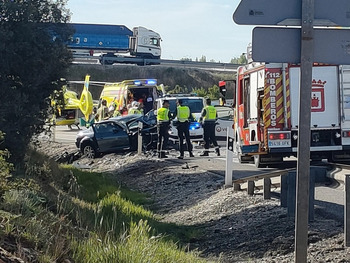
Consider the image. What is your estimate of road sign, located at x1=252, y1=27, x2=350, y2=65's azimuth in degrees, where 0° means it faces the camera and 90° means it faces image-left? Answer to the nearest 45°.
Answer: approximately 180°

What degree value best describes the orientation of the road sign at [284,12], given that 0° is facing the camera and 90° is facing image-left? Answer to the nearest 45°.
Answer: approximately 180°

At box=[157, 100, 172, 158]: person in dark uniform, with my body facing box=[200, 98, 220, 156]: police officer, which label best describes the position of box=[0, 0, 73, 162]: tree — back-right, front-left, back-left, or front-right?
back-right

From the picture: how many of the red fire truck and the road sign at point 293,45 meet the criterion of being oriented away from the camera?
2

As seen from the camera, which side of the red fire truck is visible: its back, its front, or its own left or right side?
back

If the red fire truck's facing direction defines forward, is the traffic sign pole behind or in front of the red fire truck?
behind

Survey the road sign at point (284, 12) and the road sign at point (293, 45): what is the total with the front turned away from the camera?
2
